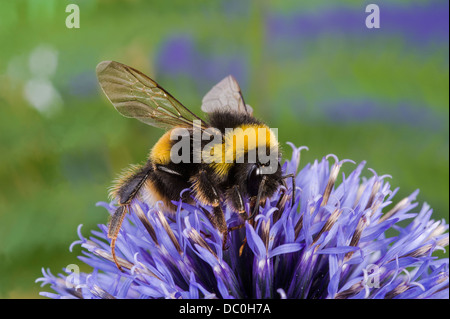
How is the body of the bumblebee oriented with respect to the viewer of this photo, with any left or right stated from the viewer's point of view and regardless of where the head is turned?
facing the viewer and to the right of the viewer
